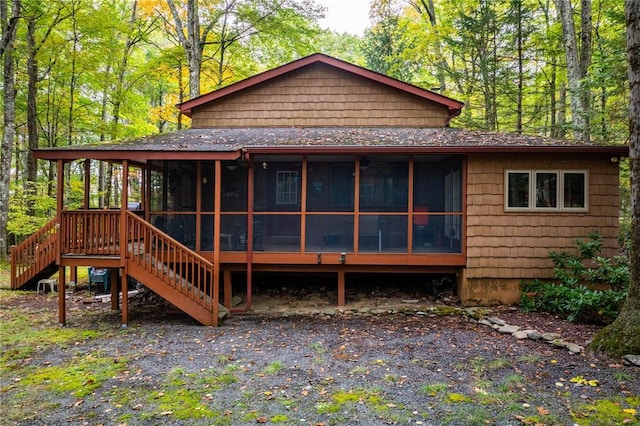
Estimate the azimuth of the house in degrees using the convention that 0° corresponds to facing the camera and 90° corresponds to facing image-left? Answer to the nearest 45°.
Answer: approximately 0°

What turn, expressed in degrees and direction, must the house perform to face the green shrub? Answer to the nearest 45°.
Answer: approximately 90° to its left
